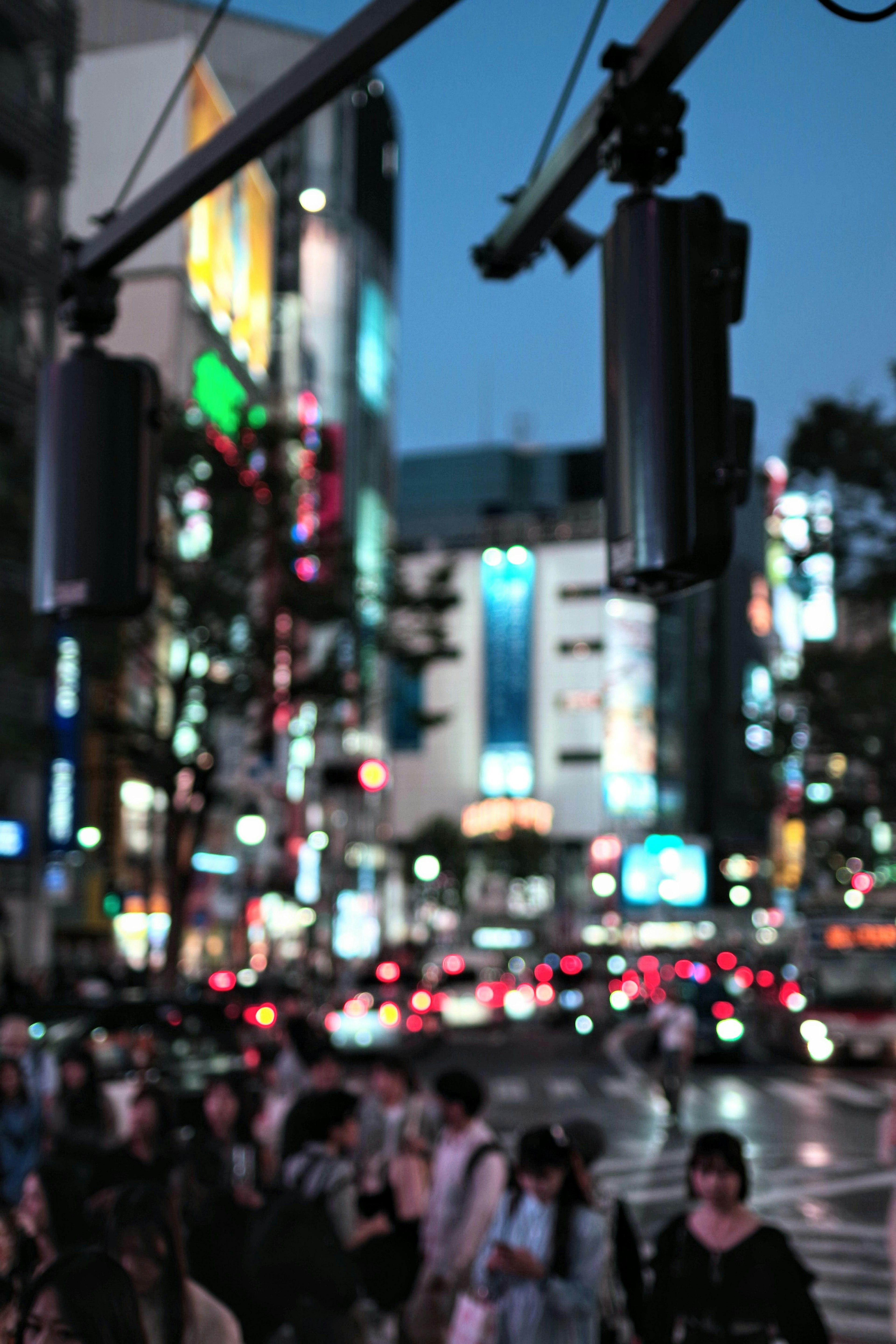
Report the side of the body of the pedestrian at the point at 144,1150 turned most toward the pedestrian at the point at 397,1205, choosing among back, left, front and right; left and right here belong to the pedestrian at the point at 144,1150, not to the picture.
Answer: left
